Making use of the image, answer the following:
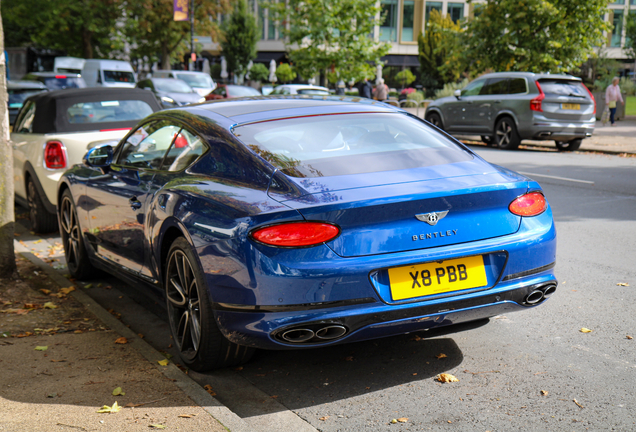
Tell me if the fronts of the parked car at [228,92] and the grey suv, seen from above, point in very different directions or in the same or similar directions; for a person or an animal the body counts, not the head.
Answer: very different directions

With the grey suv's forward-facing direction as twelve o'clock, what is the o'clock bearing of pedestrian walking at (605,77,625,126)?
The pedestrian walking is roughly at 2 o'clock from the grey suv.

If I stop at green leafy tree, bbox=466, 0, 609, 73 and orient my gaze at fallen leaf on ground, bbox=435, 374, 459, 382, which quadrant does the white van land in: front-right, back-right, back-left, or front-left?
back-right

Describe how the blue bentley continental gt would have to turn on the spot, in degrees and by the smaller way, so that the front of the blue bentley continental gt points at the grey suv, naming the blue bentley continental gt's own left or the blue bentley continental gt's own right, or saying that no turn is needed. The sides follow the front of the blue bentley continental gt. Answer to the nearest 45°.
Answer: approximately 45° to the blue bentley continental gt's own right

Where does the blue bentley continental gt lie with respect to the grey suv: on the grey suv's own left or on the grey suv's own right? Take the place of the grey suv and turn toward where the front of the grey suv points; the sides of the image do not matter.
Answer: on the grey suv's own left

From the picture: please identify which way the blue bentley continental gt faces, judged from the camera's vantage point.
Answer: facing away from the viewer and to the left of the viewer
